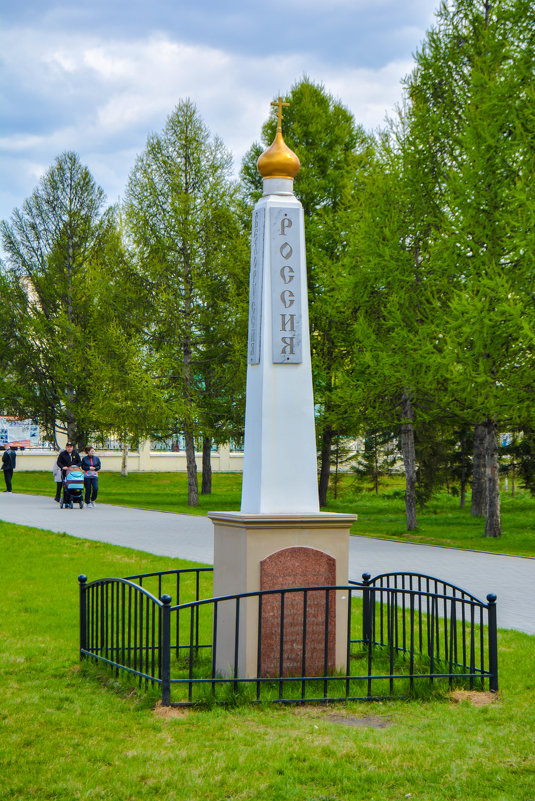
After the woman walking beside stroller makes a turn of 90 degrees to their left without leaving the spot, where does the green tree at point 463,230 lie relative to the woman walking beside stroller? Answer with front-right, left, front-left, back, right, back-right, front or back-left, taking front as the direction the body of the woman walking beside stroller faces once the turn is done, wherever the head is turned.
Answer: front-right

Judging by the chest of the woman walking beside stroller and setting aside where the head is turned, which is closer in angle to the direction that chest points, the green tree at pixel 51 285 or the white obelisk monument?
the white obelisk monument

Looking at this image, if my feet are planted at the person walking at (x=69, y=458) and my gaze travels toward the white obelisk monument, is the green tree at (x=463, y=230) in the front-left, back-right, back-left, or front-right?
front-left

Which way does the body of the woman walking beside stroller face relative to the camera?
toward the camera

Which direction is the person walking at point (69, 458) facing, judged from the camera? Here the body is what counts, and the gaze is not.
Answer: toward the camera

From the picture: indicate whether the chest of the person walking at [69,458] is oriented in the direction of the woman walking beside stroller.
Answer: no

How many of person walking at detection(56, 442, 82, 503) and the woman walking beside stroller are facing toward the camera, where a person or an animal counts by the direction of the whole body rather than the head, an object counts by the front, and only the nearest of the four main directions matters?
2

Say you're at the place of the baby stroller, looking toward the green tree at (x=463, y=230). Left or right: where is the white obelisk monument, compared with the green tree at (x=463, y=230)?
right

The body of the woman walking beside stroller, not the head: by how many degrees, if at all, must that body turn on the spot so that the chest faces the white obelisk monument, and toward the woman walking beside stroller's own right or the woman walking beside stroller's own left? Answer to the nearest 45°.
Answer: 0° — they already face it

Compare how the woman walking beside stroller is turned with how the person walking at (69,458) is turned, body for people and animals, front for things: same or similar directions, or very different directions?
same or similar directions

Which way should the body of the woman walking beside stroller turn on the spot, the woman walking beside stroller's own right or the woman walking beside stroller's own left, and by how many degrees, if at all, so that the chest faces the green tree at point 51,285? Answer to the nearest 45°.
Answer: approximately 180°
